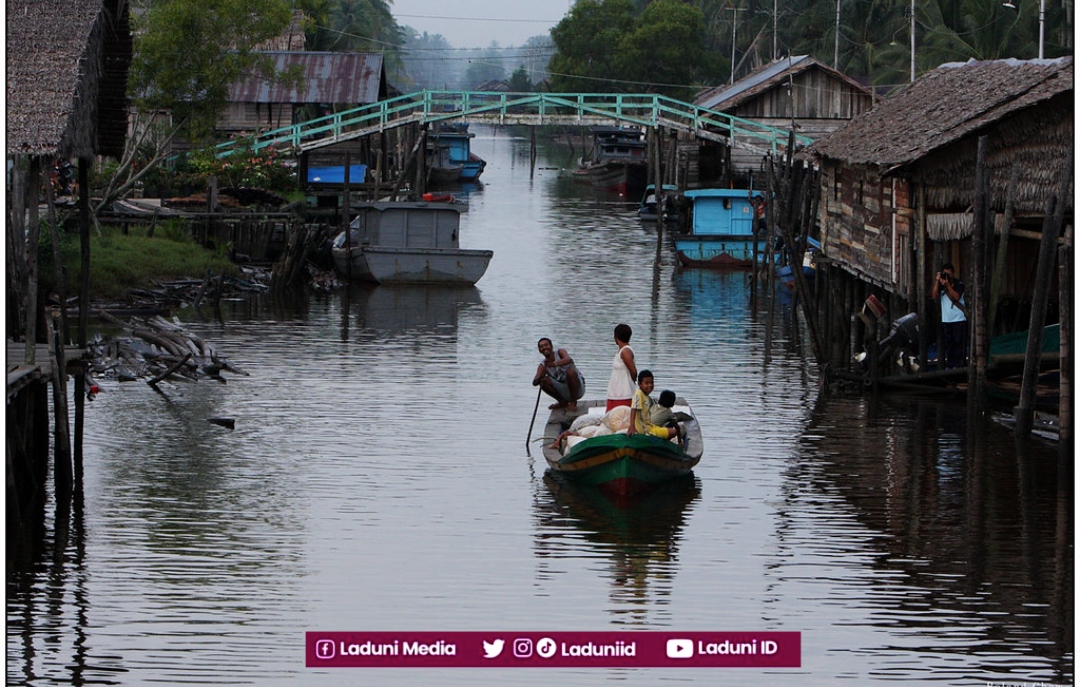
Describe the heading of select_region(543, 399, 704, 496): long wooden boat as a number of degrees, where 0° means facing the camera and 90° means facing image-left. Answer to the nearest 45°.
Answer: approximately 0°

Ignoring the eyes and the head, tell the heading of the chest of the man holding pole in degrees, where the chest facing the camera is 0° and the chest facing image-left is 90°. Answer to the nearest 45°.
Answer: approximately 45°

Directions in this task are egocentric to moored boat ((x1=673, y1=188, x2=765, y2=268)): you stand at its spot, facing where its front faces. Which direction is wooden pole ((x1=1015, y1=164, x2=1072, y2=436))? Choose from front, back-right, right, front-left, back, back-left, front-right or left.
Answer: back

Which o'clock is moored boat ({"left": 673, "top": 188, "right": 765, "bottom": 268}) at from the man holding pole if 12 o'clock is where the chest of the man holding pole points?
The moored boat is roughly at 5 o'clock from the man holding pole.

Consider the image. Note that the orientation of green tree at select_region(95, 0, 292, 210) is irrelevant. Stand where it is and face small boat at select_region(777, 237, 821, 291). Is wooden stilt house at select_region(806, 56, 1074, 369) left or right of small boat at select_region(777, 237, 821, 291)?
right
